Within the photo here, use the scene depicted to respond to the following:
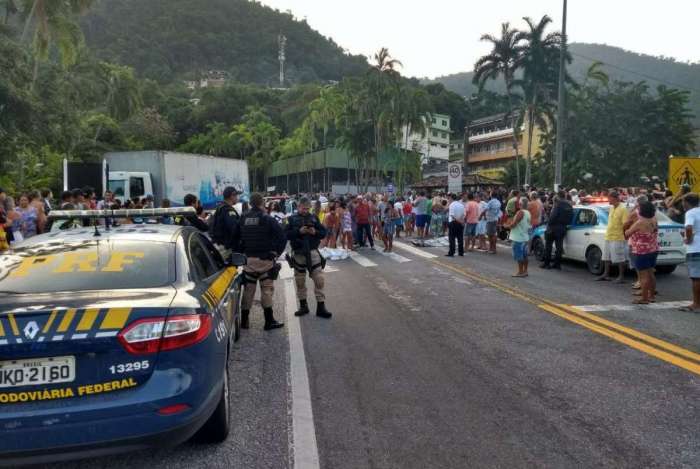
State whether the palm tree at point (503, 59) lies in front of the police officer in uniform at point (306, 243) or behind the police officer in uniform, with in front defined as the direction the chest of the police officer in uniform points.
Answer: behind

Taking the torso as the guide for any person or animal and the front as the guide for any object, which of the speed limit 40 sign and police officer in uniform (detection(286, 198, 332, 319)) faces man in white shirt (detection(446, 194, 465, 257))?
the speed limit 40 sign

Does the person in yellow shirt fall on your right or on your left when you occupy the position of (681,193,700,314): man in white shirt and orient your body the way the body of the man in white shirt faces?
on your right

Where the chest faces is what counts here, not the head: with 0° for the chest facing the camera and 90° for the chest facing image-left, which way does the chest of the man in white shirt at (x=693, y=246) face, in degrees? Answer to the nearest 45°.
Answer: approximately 90°

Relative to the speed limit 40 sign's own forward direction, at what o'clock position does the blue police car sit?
The blue police car is roughly at 12 o'clock from the speed limit 40 sign.

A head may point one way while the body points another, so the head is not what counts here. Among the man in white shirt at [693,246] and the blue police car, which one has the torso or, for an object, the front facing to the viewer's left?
the man in white shirt

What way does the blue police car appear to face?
away from the camera

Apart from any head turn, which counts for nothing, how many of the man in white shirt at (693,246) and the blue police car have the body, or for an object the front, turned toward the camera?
0

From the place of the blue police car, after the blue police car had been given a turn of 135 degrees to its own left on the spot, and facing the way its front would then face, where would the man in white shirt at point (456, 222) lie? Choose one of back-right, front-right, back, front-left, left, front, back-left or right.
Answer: back

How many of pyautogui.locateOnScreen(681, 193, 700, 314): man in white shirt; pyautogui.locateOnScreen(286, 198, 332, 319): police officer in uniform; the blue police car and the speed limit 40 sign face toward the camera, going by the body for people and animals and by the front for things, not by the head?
2

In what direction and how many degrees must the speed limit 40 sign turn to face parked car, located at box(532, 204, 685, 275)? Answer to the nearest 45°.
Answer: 0° — it already faces it

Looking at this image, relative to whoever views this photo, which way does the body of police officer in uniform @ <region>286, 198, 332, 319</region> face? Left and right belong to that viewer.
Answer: facing the viewer

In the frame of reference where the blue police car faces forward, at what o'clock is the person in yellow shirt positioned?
The person in yellow shirt is roughly at 2 o'clock from the blue police car.

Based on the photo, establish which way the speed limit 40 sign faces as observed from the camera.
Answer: facing the viewer

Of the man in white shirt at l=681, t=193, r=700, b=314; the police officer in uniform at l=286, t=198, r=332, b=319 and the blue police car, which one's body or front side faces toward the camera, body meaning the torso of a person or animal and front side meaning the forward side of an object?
the police officer in uniform
